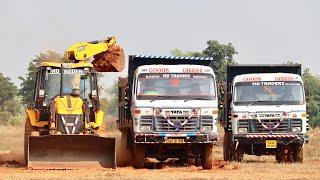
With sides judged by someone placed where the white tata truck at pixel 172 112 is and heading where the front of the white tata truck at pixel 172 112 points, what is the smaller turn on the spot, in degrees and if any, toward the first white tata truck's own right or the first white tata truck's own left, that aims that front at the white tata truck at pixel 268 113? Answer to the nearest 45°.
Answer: approximately 135° to the first white tata truck's own left

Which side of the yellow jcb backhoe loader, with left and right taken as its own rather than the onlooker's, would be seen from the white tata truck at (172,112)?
left

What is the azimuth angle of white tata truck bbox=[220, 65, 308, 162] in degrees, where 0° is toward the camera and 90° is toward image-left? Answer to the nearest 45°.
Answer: approximately 0°

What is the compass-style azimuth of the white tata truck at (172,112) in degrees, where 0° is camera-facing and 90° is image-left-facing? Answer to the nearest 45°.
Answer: approximately 0°
